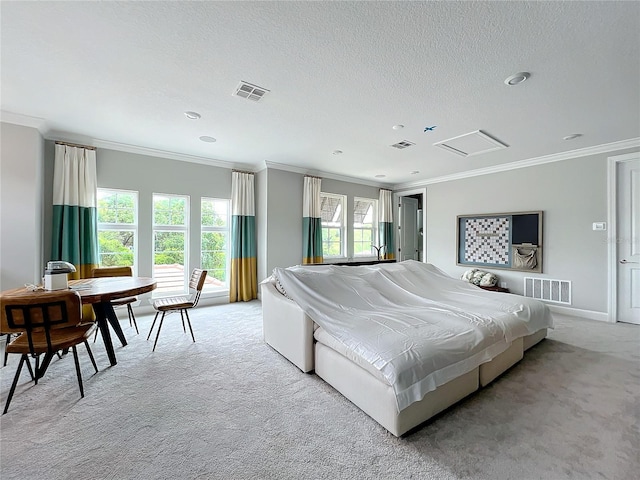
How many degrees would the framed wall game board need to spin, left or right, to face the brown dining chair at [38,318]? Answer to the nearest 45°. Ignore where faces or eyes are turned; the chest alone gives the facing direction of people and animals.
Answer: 0° — it already faces it

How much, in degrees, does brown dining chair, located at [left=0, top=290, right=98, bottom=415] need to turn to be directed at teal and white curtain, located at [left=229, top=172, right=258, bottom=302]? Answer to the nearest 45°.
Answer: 0° — it already faces it

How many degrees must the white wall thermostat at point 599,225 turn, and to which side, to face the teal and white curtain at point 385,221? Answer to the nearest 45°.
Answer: approximately 90° to its right

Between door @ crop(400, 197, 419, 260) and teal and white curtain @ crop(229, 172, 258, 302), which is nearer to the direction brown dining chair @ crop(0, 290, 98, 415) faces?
the teal and white curtain

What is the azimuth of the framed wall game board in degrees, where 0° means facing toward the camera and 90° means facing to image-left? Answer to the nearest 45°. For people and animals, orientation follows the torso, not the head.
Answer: approximately 45°

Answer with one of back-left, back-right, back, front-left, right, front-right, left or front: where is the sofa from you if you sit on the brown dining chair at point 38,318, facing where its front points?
right

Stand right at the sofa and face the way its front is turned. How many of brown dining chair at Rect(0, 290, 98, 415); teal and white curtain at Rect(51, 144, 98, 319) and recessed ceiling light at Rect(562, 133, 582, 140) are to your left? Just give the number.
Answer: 1

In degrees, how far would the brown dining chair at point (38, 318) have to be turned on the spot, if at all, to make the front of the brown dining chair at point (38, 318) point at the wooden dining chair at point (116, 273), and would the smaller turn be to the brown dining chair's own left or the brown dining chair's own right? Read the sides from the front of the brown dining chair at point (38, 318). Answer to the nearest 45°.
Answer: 0° — it already faces it

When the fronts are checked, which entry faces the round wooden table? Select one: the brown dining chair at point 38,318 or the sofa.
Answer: the brown dining chair

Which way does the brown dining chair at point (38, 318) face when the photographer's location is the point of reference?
facing away from the viewer and to the right of the viewer

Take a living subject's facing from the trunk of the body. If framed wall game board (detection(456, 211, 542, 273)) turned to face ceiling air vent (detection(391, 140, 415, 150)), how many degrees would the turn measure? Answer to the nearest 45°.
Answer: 0° — it already faces it
